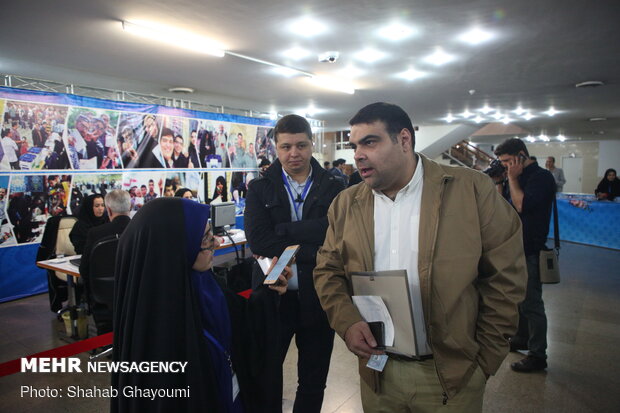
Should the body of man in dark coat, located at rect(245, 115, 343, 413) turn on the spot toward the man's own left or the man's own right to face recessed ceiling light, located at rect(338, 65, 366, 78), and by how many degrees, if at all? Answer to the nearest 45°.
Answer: approximately 180°

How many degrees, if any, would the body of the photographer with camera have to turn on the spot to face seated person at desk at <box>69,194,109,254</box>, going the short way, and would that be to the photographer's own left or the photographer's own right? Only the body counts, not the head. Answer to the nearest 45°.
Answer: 0° — they already face them

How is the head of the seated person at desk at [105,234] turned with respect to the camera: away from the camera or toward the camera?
away from the camera

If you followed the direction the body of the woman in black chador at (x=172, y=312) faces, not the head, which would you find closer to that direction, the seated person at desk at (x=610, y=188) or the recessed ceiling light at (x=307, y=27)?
the seated person at desk

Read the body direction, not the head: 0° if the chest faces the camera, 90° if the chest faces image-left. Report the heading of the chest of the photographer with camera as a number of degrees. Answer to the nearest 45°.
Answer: approximately 90°

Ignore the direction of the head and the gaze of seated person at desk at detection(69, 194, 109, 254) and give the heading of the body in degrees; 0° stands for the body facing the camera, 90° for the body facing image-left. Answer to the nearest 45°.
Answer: approximately 315°

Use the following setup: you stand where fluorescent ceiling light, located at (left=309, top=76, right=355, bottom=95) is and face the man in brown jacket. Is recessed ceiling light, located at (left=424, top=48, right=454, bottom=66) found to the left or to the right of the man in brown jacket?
left

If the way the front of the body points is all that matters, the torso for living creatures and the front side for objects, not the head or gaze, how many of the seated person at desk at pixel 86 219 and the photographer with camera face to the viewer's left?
1

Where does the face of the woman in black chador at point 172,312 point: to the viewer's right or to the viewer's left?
to the viewer's right

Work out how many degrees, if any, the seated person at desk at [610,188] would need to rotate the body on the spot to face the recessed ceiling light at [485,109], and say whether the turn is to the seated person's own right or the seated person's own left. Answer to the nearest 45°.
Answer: approximately 135° to the seated person's own right

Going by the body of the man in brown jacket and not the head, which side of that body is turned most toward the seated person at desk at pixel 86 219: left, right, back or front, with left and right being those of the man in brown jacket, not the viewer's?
right

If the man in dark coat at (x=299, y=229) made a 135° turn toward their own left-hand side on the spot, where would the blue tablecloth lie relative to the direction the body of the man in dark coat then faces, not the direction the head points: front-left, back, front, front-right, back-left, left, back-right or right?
front

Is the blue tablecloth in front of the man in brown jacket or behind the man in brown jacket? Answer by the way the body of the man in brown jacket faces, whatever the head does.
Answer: behind
